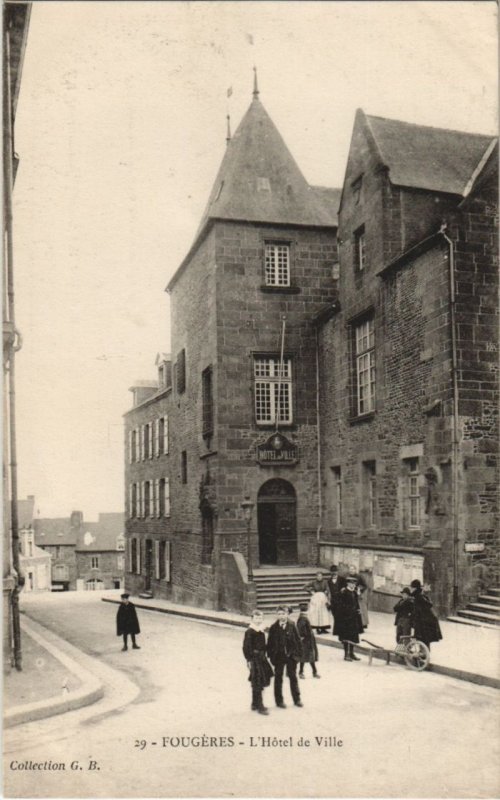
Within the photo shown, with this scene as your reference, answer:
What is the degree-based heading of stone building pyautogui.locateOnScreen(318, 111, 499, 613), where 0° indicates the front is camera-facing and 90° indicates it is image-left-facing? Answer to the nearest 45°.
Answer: approximately 45°

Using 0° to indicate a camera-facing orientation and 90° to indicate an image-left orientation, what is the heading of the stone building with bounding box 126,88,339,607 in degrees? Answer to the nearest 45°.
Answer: approximately 0°

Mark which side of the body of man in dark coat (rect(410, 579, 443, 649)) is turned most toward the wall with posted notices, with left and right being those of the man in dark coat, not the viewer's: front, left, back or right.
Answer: right

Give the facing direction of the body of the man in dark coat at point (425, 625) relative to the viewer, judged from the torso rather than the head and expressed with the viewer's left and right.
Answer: facing to the left of the viewer

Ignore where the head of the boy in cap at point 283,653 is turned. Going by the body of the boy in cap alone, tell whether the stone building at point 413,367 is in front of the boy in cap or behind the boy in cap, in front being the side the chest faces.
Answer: behind

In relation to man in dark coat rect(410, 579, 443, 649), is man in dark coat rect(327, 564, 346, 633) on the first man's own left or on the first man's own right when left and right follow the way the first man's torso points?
on the first man's own right

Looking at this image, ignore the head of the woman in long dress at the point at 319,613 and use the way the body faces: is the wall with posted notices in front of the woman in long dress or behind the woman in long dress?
behind
